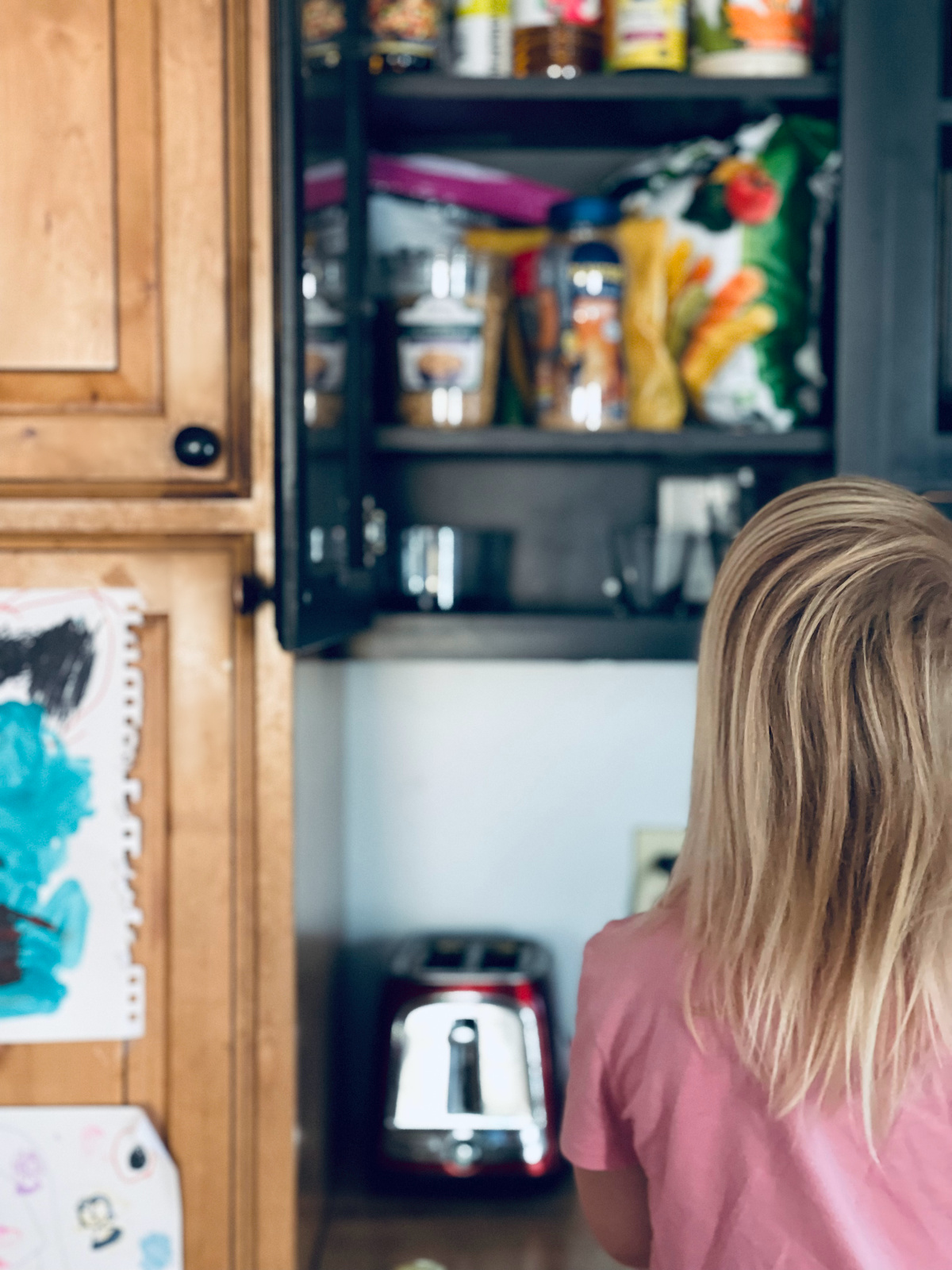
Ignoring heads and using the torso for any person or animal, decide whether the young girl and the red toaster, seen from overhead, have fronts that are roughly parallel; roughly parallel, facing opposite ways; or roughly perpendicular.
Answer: roughly parallel, facing opposite ways

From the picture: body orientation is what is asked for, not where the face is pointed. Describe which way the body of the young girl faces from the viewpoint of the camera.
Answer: away from the camera

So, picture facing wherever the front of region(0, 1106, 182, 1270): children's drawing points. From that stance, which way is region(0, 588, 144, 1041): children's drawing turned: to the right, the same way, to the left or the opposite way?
the same way

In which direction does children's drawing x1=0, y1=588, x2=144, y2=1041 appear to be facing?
toward the camera

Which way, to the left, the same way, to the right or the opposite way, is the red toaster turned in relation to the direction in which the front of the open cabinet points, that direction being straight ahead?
the same way

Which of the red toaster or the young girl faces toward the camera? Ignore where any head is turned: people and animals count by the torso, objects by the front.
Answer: the red toaster

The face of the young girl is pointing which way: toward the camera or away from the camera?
away from the camera

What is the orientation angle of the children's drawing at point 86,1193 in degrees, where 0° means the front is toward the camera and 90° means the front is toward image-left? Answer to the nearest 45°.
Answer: approximately 0°

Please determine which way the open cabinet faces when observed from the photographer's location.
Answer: facing the viewer

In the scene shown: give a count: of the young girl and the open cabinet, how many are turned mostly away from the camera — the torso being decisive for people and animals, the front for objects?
1
